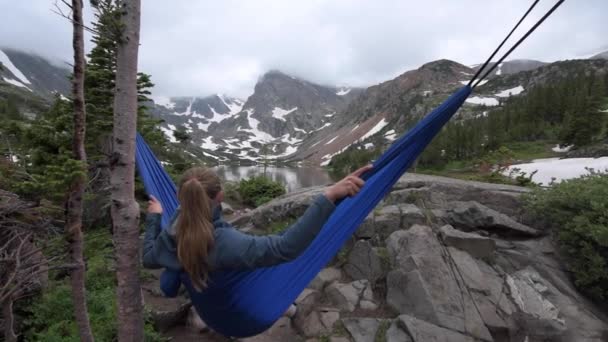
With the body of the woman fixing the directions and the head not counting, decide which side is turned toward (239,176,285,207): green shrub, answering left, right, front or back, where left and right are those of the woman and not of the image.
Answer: front

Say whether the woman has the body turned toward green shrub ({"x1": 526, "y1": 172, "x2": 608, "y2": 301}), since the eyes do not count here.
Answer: no

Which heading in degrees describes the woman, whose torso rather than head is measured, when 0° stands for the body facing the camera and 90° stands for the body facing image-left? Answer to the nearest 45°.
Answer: approximately 180°
